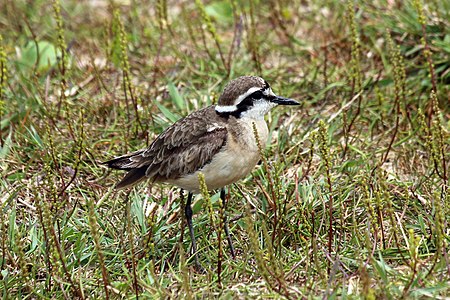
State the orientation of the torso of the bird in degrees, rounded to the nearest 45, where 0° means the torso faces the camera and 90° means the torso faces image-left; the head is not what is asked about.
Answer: approximately 270°
